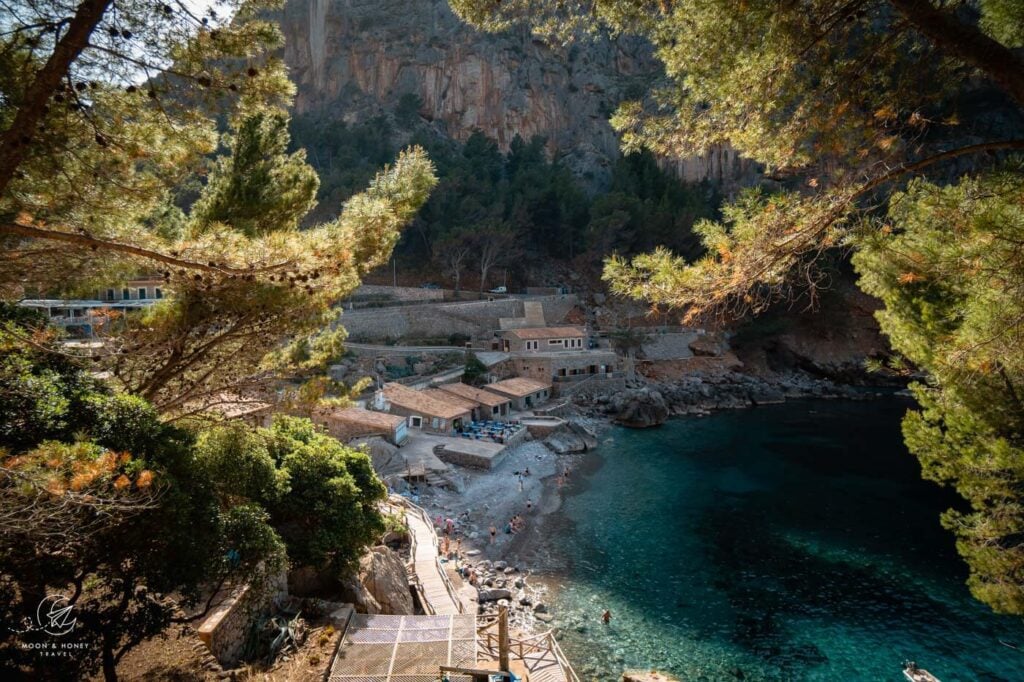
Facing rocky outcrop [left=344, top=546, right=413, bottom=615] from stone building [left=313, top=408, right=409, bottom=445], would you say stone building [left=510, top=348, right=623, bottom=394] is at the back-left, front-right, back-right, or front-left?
back-left

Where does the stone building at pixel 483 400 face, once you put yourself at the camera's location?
facing the viewer and to the right of the viewer

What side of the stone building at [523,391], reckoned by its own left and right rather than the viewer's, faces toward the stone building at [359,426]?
right

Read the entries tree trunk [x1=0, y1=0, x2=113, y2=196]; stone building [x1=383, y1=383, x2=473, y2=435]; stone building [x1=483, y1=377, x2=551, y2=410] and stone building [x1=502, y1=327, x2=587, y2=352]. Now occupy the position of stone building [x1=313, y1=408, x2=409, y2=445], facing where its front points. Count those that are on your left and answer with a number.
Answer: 3

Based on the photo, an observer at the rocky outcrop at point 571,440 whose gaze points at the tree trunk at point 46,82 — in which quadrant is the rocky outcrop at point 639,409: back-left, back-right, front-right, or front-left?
back-left

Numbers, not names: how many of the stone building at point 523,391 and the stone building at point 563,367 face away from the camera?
0

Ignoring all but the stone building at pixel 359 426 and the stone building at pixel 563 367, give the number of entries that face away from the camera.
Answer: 0

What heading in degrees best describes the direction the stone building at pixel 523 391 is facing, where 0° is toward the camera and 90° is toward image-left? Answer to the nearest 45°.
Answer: approximately 315°

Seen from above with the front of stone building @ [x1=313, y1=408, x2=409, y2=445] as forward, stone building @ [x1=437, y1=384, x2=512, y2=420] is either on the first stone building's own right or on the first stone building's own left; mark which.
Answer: on the first stone building's own left

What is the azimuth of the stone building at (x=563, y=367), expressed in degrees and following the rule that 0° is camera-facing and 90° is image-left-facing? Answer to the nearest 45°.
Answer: approximately 315°
